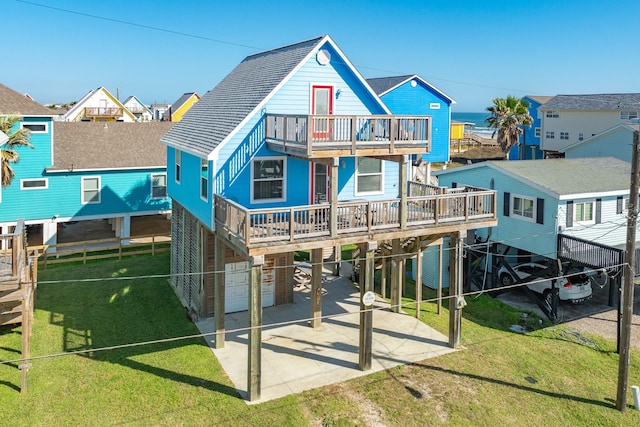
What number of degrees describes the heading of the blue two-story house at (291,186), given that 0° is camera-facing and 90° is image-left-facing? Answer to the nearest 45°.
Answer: approximately 315°

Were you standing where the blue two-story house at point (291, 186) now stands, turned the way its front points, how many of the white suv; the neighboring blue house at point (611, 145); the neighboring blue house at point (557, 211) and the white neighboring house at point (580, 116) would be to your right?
0

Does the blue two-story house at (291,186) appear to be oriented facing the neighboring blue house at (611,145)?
no

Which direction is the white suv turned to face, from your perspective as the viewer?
facing away from the viewer and to the left of the viewer

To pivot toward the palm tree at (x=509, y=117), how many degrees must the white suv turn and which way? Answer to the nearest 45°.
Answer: approximately 45° to its right

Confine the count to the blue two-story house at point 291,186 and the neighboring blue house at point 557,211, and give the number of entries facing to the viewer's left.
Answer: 0

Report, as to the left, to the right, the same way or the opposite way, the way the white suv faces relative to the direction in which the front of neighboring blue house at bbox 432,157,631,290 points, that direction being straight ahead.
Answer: the opposite way

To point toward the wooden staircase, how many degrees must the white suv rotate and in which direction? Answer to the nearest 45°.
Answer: approximately 90° to its left

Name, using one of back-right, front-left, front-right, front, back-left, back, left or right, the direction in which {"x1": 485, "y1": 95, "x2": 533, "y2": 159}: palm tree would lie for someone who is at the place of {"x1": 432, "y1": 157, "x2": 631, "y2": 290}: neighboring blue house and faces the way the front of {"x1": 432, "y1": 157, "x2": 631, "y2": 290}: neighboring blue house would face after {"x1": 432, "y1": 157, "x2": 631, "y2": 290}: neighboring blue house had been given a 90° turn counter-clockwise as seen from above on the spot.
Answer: front-left

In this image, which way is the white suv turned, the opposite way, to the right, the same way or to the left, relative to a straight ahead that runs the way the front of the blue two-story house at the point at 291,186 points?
the opposite way

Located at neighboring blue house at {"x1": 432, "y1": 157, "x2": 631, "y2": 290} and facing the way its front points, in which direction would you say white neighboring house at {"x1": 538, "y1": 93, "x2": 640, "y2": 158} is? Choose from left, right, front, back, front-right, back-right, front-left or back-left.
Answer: back-left

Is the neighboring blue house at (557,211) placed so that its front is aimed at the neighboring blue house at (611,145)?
no

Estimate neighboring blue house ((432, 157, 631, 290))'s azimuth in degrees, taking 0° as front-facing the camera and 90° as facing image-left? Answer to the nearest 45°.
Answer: approximately 315°

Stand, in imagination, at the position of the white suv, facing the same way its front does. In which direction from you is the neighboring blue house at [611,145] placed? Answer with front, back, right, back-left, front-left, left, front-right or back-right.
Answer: front-right

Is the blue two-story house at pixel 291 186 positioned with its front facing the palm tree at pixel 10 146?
no

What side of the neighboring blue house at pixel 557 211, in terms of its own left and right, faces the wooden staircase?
right
